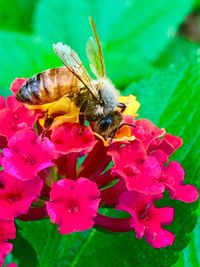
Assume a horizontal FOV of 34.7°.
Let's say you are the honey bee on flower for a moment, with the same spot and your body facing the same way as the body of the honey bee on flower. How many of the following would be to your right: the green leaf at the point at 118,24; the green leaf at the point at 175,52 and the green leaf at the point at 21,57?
0

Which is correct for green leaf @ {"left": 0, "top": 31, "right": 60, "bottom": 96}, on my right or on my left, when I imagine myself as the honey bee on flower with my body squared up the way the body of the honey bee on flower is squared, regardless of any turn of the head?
on my left

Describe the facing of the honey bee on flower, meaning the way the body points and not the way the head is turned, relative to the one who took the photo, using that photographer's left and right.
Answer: facing to the right of the viewer

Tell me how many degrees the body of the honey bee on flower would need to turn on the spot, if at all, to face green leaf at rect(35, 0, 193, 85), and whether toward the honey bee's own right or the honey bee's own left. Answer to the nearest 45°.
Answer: approximately 90° to the honey bee's own left

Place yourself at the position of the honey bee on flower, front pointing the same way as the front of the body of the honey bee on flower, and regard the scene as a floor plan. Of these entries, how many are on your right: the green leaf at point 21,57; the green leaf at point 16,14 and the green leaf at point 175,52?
0
